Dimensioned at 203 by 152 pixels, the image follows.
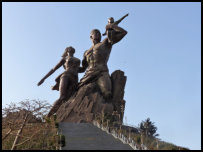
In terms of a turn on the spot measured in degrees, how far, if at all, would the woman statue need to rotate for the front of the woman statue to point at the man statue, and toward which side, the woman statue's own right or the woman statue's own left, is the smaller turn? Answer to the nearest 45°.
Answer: approximately 90° to the woman statue's own left

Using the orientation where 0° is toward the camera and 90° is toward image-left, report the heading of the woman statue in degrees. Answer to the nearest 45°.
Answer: approximately 315°
